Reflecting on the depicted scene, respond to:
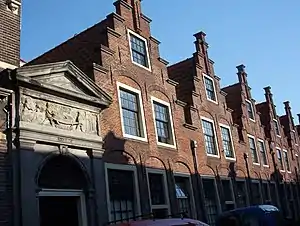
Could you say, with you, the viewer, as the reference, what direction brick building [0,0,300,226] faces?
facing the viewer and to the right of the viewer
